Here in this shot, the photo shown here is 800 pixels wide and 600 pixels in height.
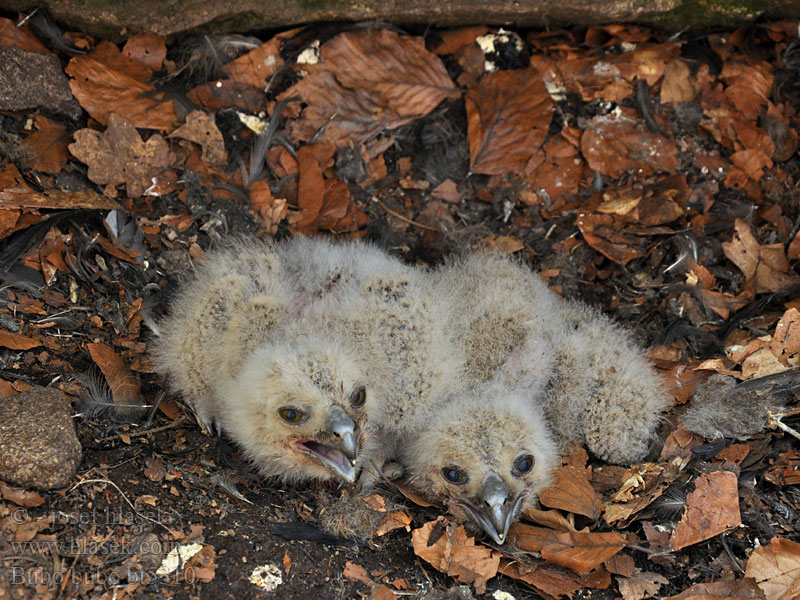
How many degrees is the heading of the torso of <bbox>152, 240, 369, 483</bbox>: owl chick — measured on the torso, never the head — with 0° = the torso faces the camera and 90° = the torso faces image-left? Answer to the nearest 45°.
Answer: approximately 315°

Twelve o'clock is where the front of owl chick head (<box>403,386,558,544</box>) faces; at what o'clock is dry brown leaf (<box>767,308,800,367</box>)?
The dry brown leaf is roughly at 8 o'clock from the owl chick head.

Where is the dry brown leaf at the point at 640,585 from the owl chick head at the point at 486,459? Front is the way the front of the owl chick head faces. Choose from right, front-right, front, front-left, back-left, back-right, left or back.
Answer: front-left

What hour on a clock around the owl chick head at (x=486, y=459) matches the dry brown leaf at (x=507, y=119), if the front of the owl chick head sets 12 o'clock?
The dry brown leaf is roughly at 6 o'clock from the owl chick head.

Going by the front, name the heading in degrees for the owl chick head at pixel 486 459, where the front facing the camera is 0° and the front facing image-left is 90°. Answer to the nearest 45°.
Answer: approximately 0°

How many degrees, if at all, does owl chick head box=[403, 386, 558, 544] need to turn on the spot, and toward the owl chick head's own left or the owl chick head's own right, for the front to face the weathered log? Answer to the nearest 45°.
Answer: approximately 180°
